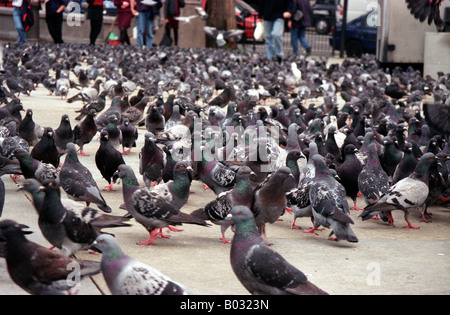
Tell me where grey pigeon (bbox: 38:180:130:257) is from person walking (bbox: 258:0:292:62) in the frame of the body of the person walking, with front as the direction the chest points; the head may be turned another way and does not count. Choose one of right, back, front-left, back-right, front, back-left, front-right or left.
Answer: front

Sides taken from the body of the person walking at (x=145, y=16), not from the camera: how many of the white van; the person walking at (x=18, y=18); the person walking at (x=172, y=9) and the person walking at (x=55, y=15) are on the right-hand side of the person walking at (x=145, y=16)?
2

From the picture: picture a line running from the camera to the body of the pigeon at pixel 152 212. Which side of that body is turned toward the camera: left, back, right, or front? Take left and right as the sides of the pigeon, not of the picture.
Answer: left

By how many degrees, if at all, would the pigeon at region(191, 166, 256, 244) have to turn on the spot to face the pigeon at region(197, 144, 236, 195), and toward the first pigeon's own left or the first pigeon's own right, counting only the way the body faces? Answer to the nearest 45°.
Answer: approximately 90° to the first pigeon's own left

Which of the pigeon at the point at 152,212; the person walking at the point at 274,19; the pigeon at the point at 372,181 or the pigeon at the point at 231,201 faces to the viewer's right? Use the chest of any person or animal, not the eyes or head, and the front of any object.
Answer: the pigeon at the point at 231,201

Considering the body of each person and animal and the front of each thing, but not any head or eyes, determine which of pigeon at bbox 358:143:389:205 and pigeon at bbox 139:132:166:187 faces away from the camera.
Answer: pigeon at bbox 358:143:389:205

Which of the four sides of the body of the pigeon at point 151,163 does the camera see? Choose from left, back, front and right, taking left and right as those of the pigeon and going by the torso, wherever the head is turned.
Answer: front

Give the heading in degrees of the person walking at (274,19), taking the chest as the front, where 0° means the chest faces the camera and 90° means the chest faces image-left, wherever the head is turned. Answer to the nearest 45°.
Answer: approximately 0°

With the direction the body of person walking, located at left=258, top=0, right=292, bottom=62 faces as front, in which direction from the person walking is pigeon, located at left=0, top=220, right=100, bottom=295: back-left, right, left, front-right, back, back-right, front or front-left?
front

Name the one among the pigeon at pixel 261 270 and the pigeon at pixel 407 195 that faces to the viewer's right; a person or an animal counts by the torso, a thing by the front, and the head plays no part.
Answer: the pigeon at pixel 407 195

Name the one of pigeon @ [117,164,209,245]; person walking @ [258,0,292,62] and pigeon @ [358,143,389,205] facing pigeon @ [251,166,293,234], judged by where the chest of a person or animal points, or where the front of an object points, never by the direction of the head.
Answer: the person walking

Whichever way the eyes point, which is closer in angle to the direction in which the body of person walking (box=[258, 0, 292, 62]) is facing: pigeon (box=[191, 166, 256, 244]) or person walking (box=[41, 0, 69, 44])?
the pigeon

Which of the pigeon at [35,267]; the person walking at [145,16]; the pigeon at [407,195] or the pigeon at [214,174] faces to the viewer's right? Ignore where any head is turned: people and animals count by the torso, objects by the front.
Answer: the pigeon at [407,195]

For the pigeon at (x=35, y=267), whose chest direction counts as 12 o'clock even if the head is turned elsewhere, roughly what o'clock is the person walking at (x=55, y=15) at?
The person walking is roughly at 3 o'clock from the pigeon.

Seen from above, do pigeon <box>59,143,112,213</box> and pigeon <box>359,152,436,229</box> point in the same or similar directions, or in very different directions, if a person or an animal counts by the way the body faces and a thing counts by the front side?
very different directions

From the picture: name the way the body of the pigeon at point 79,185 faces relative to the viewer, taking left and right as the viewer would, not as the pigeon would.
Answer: facing away from the viewer and to the left of the viewer
